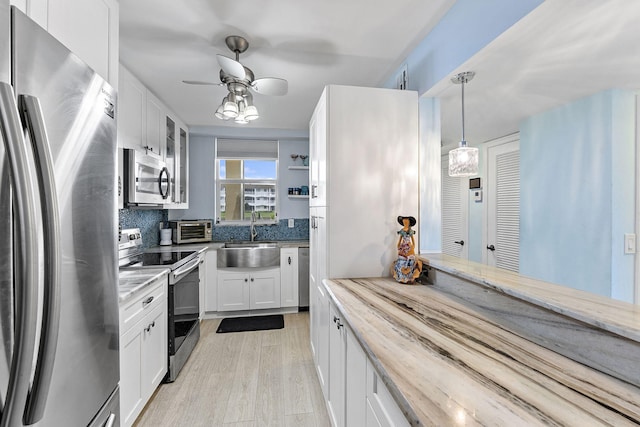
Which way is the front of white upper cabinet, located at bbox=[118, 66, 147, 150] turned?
to the viewer's right

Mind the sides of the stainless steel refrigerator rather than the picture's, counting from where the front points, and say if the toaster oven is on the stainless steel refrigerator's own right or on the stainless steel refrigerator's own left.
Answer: on the stainless steel refrigerator's own left

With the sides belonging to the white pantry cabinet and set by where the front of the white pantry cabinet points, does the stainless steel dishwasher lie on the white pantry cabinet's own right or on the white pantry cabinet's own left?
on the white pantry cabinet's own right

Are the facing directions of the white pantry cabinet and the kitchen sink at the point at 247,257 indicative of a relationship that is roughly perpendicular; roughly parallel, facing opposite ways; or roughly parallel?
roughly perpendicular
